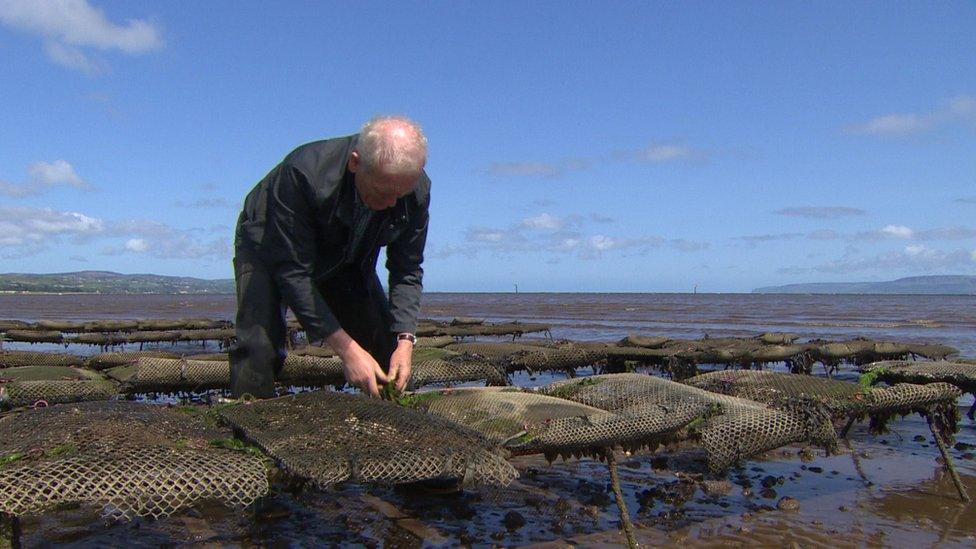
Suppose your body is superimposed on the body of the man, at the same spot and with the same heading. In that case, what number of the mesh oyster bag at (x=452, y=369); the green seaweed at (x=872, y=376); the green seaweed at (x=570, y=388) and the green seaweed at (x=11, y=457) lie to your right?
1

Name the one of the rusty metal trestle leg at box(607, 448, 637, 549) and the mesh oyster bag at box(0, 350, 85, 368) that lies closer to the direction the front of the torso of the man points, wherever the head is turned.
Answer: the rusty metal trestle leg

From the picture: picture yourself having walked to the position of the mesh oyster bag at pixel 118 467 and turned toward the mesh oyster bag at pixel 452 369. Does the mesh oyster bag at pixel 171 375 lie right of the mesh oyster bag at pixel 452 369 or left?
left

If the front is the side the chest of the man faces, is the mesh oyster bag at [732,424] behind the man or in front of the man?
in front

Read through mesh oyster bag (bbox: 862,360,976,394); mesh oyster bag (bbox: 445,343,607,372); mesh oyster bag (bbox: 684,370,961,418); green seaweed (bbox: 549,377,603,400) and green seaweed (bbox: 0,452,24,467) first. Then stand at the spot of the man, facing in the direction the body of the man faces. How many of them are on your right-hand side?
1

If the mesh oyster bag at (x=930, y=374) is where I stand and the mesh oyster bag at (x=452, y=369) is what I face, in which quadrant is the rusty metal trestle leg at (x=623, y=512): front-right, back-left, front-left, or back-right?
front-left

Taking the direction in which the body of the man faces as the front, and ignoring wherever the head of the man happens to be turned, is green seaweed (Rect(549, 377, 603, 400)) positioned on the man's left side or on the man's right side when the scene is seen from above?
on the man's left side

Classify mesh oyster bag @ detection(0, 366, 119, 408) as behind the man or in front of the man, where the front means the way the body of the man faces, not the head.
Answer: behind

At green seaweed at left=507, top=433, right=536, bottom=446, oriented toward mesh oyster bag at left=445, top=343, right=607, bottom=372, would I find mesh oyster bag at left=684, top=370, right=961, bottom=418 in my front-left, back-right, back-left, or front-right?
front-right

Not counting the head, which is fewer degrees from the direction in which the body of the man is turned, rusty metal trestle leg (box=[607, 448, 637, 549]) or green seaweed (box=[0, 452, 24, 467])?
the rusty metal trestle leg

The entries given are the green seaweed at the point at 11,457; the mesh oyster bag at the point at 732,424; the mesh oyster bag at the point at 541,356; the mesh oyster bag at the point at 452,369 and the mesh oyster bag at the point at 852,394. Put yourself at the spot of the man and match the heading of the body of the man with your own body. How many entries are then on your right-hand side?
1

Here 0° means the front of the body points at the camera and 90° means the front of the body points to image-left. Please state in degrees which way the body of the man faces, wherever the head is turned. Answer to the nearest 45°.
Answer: approximately 315°
